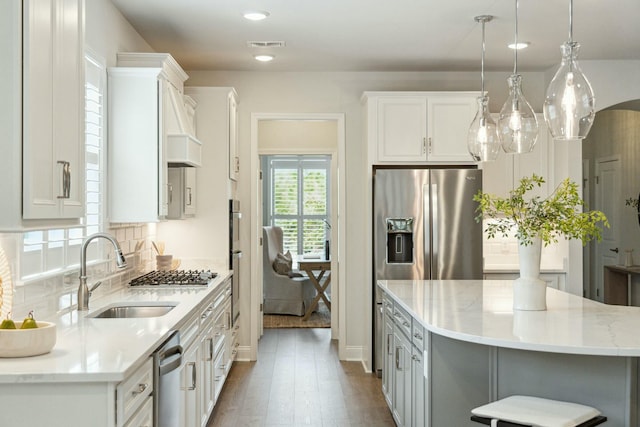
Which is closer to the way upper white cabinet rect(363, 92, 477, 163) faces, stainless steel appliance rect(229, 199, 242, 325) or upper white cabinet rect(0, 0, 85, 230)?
the upper white cabinet

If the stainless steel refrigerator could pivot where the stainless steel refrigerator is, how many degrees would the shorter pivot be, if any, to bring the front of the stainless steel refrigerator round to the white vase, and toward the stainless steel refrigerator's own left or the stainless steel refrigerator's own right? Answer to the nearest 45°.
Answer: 0° — it already faces it

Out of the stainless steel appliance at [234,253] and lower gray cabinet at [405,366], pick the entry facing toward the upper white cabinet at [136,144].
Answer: the lower gray cabinet

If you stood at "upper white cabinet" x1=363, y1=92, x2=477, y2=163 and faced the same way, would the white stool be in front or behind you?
in front

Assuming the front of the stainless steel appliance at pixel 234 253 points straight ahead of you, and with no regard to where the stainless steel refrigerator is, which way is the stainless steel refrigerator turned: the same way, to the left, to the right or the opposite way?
to the right

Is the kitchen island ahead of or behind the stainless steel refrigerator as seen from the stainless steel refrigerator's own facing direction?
ahead

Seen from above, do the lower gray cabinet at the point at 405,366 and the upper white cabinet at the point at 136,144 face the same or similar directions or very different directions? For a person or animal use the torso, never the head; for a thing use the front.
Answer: very different directions

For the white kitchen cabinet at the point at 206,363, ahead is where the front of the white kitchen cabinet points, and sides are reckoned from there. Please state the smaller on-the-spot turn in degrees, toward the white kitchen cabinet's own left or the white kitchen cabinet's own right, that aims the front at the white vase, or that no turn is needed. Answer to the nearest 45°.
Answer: approximately 45° to the white kitchen cabinet's own right

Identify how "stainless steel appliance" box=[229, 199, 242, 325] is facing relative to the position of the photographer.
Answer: facing to the right of the viewer

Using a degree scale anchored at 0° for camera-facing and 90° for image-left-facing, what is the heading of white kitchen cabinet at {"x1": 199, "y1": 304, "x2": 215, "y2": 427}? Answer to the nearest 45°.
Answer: approximately 270°

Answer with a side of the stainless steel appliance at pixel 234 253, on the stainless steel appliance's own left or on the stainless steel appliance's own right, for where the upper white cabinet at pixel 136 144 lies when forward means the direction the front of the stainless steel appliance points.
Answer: on the stainless steel appliance's own right

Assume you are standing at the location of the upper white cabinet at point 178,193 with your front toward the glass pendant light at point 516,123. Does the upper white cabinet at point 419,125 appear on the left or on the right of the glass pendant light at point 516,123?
left
